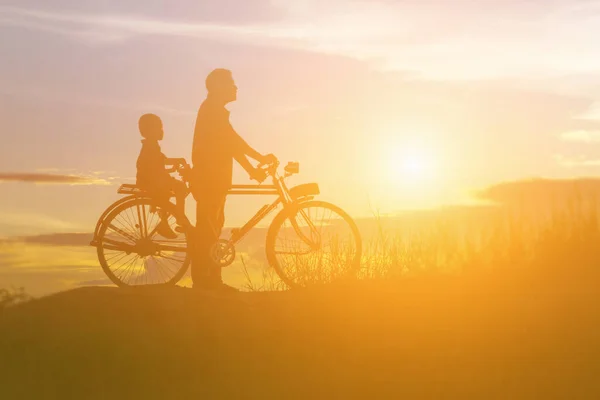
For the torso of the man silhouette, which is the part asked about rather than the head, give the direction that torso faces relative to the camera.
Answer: to the viewer's right

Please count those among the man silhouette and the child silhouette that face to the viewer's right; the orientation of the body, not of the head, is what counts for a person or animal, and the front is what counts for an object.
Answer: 2

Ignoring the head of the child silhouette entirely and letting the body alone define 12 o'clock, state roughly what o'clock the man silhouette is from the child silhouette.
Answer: The man silhouette is roughly at 1 o'clock from the child silhouette.

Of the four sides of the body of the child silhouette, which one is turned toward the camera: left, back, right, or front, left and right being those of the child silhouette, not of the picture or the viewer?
right

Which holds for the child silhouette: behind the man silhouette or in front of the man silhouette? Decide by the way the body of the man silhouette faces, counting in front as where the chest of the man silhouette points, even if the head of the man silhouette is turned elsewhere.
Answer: behind
